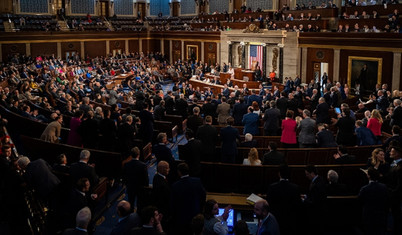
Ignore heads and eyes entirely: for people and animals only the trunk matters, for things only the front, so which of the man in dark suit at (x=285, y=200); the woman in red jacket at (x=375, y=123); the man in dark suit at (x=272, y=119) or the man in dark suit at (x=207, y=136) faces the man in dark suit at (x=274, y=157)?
the man in dark suit at (x=285, y=200)

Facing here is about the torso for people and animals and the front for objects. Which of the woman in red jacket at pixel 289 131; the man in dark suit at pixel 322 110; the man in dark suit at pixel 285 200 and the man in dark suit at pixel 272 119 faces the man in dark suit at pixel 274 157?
the man in dark suit at pixel 285 200

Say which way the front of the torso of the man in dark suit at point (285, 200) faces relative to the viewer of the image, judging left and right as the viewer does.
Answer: facing away from the viewer

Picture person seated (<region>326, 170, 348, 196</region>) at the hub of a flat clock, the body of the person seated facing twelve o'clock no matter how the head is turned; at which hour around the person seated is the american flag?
The american flag is roughly at 1 o'clock from the person seated.

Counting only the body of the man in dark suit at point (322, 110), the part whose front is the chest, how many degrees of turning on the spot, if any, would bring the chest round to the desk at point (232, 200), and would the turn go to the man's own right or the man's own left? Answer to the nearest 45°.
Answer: approximately 135° to the man's own left

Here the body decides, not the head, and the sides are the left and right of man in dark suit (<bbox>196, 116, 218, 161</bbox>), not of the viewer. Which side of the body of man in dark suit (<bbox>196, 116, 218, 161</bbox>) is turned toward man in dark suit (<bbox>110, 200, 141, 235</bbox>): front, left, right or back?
back

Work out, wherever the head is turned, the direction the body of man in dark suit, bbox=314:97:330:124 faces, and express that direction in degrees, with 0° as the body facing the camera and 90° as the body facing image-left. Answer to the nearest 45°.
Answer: approximately 135°

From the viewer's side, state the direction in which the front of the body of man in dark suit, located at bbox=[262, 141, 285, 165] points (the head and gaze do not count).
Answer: away from the camera

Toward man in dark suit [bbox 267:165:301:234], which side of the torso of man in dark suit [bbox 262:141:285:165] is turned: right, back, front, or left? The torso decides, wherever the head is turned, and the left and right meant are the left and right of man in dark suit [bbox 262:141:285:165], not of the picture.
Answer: back

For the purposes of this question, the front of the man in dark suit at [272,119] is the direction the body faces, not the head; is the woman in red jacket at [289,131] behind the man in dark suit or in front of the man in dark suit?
behind
